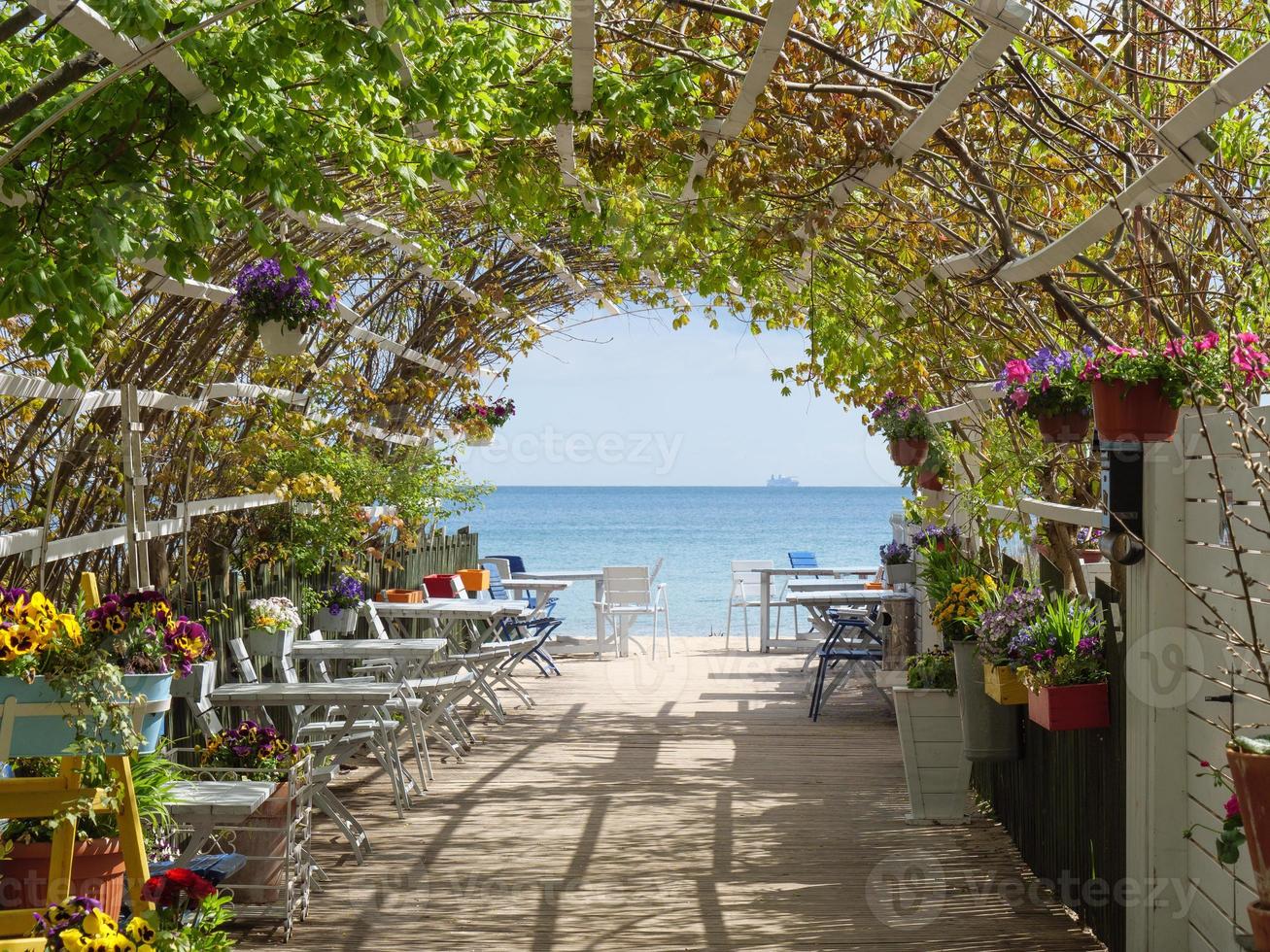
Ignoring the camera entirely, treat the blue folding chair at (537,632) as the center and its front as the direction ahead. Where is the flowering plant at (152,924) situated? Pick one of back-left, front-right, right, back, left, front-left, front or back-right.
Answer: right

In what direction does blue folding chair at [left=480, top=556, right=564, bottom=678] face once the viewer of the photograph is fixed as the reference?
facing to the right of the viewer

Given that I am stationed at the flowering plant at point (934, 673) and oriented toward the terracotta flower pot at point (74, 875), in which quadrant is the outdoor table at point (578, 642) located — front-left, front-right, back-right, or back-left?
back-right

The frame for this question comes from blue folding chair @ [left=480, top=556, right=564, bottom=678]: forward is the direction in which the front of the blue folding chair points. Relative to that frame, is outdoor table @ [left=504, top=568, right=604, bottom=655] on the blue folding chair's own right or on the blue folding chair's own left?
on the blue folding chair's own left

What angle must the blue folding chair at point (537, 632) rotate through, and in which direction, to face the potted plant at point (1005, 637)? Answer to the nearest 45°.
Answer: approximately 90° to its right

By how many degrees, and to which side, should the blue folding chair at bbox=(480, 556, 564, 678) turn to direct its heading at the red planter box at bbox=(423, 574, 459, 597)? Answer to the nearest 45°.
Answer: approximately 135° to its right

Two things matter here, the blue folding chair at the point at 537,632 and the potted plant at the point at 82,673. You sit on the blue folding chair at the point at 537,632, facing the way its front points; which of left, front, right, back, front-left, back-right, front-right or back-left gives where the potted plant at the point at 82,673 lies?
right

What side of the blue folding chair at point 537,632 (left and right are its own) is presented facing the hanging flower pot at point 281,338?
right

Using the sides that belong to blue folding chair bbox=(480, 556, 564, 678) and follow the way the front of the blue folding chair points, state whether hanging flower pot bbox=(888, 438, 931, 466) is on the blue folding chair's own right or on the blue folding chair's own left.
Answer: on the blue folding chair's own right

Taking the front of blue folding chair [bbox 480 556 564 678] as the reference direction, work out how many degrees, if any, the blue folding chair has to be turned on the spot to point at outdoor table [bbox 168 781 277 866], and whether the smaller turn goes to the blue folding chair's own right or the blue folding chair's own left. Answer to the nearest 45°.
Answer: approximately 90° to the blue folding chair's own right

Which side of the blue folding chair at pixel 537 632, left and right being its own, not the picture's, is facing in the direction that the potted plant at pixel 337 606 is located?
right
